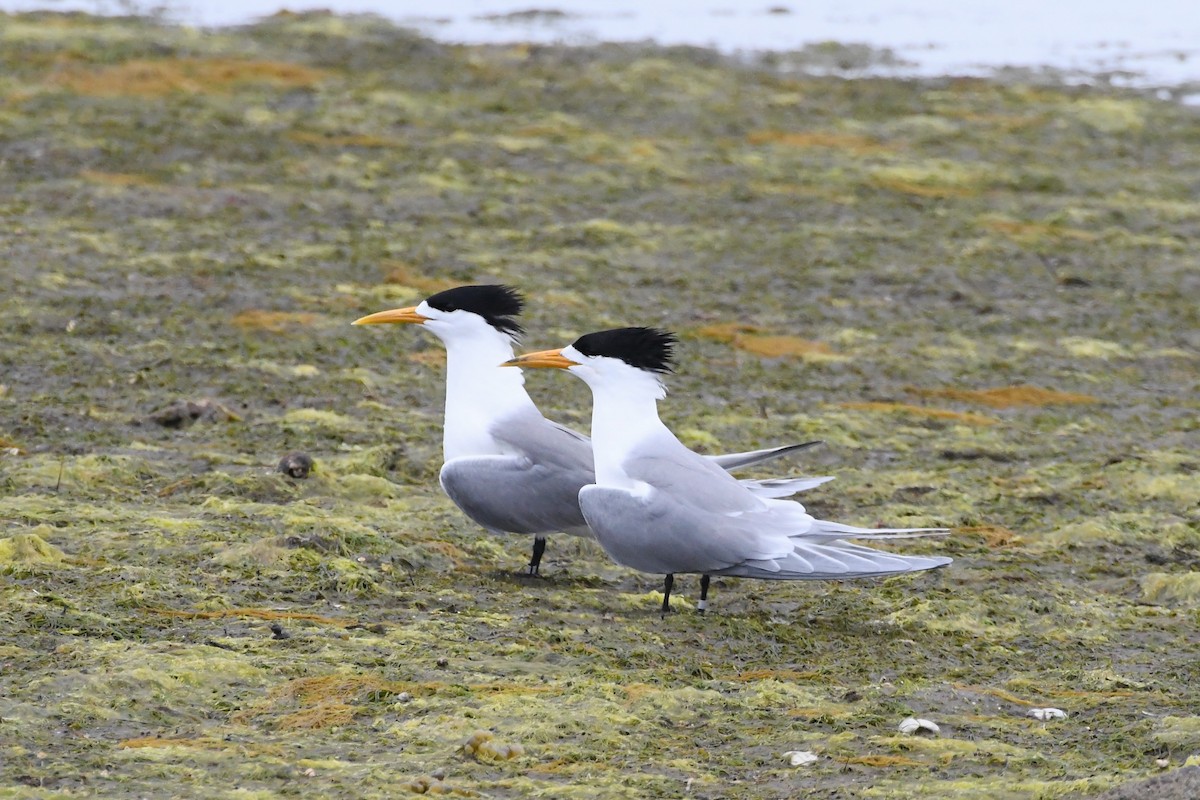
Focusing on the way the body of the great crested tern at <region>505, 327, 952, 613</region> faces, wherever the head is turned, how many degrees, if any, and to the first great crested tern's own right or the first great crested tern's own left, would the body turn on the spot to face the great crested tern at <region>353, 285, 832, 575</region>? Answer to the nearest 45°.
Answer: approximately 45° to the first great crested tern's own right

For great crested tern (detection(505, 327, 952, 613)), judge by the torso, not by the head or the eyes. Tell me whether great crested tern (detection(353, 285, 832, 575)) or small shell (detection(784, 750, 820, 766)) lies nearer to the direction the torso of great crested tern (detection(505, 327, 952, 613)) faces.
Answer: the great crested tern

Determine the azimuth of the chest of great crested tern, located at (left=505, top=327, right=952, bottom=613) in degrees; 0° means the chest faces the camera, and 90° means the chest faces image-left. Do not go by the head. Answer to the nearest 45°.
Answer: approximately 90°

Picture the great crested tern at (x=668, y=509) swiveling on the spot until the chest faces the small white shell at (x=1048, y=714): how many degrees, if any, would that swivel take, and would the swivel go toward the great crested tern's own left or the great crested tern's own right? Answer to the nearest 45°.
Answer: approximately 135° to the great crested tern's own left

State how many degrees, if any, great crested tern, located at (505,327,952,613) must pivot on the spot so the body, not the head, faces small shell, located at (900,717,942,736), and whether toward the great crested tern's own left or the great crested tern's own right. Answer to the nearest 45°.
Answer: approximately 135° to the great crested tern's own left

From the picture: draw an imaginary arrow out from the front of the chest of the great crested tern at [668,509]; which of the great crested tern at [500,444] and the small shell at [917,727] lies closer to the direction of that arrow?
the great crested tern

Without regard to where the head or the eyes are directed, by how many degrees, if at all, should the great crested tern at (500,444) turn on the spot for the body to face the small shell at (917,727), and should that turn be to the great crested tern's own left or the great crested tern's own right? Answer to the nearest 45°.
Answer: approximately 135° to the great crested tern's own left

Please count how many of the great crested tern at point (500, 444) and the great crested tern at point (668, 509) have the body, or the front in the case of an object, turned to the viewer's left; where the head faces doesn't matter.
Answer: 2

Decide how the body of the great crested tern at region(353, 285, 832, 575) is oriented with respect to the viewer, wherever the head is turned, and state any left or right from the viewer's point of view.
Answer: facing to the left of the viewer

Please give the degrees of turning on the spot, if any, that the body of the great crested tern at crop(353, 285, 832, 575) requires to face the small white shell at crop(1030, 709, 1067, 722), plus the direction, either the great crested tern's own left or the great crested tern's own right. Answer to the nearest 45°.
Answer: approximately 135° to the great crested tern's own left

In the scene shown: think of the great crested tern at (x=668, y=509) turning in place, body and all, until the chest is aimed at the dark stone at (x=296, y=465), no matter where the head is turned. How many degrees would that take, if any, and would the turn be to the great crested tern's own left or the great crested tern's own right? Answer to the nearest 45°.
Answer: approximately 45° to the great crested tern's own right
